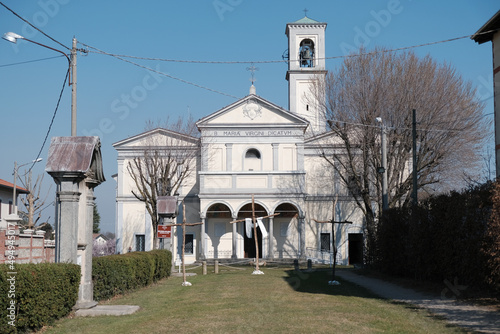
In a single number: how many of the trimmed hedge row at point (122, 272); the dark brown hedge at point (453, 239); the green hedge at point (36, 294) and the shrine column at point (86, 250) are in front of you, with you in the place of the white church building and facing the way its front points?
4

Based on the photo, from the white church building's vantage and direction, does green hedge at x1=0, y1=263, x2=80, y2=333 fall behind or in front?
in front

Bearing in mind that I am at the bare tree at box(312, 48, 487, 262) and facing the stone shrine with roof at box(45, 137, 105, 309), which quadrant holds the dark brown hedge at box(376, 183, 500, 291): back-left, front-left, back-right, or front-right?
front-left

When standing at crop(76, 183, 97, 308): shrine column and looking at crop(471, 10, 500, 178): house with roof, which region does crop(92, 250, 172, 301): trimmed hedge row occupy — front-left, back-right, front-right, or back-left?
front-left

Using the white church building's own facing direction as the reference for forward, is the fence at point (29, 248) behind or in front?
in front

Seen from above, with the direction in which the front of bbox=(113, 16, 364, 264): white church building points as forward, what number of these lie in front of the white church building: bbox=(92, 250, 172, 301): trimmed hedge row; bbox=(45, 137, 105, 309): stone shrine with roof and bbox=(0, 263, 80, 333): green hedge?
3

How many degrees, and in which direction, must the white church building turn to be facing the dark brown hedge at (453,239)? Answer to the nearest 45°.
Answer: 0° — it already faces it

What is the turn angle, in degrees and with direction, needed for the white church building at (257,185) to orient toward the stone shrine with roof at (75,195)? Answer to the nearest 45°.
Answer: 0° — it already faces it

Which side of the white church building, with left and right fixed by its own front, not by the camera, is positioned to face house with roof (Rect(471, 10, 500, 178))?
front

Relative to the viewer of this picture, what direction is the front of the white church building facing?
facing the viewer

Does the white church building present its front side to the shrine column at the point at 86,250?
yes

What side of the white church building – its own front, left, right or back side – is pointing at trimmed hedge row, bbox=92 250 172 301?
front

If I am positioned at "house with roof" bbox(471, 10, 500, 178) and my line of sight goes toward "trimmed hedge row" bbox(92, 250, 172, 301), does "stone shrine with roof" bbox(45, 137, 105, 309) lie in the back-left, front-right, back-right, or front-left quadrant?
front-left

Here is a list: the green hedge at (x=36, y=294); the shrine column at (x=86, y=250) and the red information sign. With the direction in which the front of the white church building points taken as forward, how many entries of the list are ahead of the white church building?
3

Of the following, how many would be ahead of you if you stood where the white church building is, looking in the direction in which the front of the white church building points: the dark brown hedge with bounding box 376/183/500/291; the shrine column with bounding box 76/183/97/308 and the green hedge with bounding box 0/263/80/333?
3
